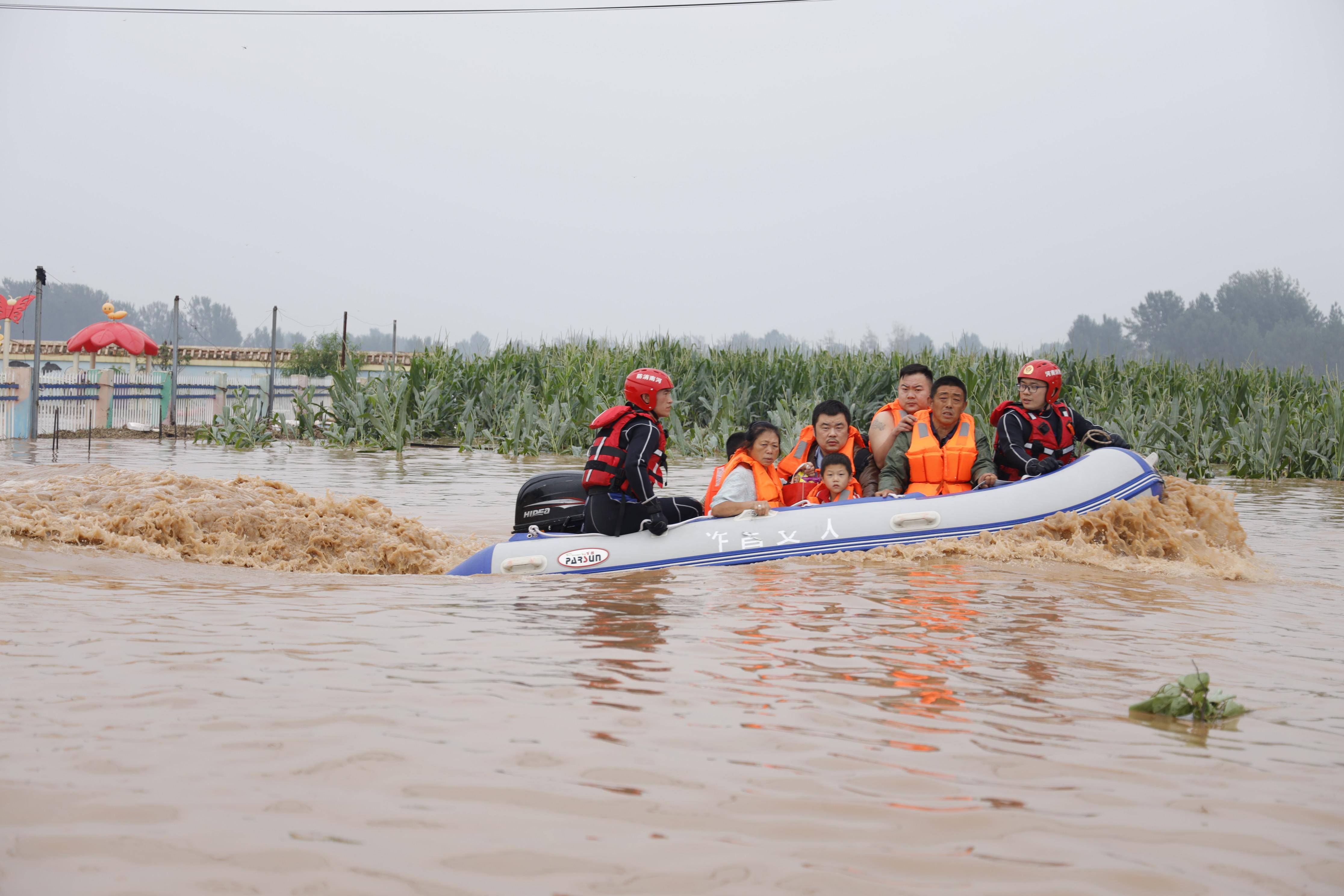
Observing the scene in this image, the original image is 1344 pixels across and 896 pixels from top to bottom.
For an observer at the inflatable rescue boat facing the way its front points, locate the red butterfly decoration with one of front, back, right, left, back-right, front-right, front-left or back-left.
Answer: back-left

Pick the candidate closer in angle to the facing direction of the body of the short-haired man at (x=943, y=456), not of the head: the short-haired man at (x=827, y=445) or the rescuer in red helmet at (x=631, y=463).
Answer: the rescuer in red helmet

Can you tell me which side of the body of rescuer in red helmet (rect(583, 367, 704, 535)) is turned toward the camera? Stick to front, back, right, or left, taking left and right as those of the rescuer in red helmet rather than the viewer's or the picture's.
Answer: right

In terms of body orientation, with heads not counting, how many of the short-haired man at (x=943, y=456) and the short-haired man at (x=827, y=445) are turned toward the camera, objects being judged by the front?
2

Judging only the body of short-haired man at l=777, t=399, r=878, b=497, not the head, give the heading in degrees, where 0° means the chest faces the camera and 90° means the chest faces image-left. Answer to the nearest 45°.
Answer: approximately 0°

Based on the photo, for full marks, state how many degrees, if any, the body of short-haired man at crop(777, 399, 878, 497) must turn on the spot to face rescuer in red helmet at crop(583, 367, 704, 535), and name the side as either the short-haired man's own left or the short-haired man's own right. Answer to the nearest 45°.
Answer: approximately 45° to the short-haired man's own right

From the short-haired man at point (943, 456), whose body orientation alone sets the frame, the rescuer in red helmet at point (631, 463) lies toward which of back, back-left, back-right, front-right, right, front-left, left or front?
front-right

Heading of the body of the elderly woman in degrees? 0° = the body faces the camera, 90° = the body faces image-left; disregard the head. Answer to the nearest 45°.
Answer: approximately 315°

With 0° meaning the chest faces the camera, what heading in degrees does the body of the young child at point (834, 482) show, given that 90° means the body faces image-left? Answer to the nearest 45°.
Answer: approximately 0°

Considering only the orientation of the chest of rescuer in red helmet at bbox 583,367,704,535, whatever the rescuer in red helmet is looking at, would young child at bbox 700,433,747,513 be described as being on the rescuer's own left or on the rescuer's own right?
on the rescuer's own left

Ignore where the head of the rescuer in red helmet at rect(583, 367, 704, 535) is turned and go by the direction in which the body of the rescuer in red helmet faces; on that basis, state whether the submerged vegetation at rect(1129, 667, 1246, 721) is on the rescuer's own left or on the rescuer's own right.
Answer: on the rescuer's own right

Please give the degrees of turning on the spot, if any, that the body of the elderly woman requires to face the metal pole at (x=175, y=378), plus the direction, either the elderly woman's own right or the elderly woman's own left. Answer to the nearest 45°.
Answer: approximately 180°

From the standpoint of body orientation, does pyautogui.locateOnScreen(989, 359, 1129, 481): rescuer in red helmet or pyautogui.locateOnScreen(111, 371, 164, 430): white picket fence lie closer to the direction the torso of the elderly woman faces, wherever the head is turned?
the rescuer in red helmet

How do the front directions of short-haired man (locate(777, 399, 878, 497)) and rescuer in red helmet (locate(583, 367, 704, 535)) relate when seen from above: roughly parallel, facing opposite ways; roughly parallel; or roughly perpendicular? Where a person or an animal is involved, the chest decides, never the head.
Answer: roughly perpendicular

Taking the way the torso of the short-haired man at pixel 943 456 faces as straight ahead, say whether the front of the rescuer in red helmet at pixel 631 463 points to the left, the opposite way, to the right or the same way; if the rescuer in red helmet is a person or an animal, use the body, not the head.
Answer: to the left
